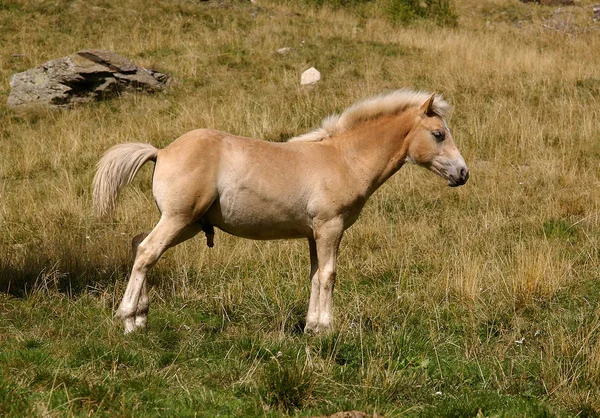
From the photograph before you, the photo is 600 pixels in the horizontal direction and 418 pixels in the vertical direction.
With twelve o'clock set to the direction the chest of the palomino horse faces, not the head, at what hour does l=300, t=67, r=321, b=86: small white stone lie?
The small white stone is roughly at 9 o'clock from the palomino horse.

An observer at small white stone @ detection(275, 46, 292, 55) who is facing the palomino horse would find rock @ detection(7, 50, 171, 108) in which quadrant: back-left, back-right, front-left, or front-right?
front-right

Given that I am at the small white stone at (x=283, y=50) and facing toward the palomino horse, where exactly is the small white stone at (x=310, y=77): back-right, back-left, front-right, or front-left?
front-left

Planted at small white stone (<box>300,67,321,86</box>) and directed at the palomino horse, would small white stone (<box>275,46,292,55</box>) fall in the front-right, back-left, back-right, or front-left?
back-right

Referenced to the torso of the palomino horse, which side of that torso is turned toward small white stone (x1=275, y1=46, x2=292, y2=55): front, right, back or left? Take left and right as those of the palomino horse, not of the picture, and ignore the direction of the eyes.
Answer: left

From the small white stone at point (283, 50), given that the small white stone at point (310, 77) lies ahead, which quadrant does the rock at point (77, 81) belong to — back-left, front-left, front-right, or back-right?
front-right

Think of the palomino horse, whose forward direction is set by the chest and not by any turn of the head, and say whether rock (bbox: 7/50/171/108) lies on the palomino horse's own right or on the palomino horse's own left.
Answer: on the palomino horse's own left

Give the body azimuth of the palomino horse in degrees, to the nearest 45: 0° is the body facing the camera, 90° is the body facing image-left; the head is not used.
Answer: approximately 270°
